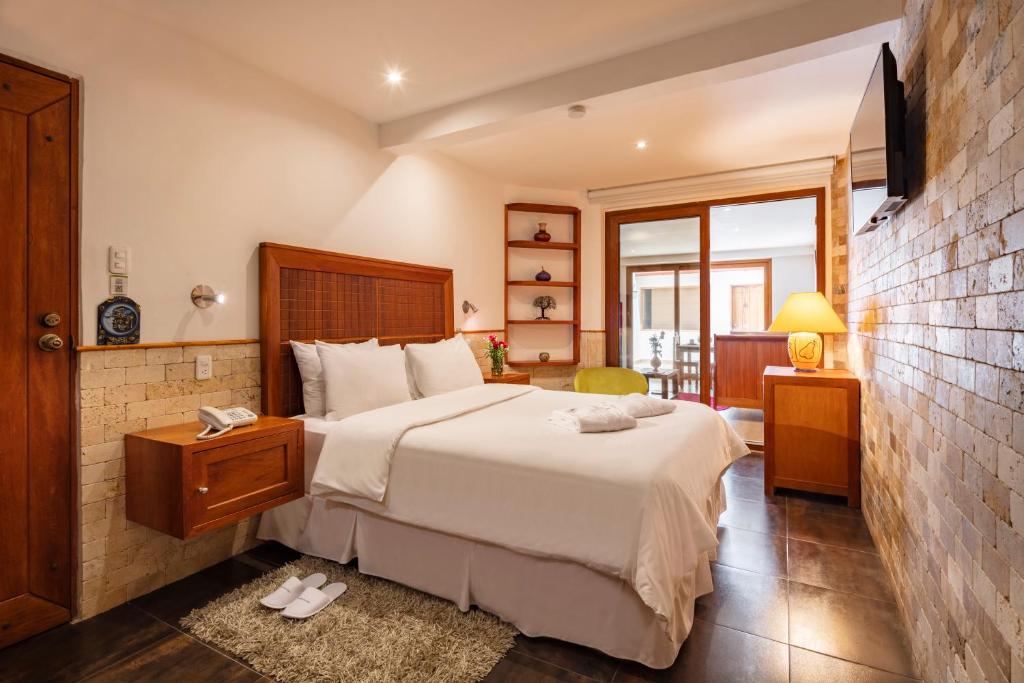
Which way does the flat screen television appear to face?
to the viewer's left

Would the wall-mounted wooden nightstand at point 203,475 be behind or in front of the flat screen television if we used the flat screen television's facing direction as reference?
in front

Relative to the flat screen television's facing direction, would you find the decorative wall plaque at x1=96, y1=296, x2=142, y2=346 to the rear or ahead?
ahead

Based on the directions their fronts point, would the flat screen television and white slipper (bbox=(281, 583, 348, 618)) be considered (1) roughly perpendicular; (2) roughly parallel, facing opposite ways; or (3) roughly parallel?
roughly perpendicular

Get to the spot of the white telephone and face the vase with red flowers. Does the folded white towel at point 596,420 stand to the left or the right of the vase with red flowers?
right

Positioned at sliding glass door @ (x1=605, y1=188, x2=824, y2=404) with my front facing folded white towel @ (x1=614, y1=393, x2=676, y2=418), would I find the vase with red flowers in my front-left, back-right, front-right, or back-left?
front-right

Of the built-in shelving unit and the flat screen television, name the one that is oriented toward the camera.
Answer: the built-in shelving unit

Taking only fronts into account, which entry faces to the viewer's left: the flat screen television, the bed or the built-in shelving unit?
the flat screen television

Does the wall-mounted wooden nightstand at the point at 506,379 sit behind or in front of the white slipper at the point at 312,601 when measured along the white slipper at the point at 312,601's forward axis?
behind

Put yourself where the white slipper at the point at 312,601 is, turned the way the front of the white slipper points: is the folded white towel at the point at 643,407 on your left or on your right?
on your left

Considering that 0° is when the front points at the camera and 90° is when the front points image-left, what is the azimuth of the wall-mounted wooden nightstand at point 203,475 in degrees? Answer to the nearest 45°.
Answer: approximately 315°

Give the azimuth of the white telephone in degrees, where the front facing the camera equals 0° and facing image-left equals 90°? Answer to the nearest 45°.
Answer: approximately 315°

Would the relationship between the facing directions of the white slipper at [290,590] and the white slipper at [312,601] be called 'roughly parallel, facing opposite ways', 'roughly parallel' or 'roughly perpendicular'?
roughly parallel

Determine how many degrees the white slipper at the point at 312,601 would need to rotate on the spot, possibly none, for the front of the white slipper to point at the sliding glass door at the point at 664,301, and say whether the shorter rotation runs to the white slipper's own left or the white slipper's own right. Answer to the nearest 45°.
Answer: approximately 180°

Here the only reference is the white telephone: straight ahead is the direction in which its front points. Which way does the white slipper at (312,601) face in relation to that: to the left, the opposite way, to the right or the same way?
to the right

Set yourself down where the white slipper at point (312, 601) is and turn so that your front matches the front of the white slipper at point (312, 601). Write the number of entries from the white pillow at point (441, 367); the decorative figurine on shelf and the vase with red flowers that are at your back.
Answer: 3
